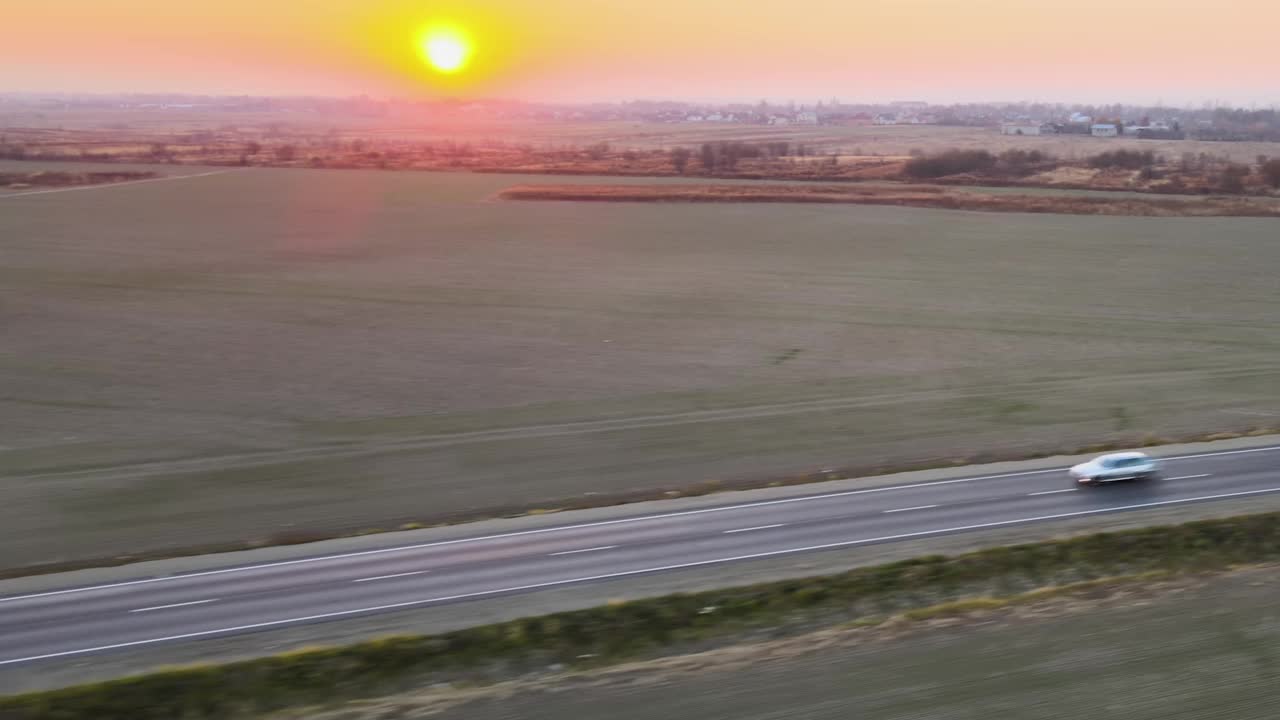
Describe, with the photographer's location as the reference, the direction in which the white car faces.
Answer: facing the viewer and to the left of the viewer
